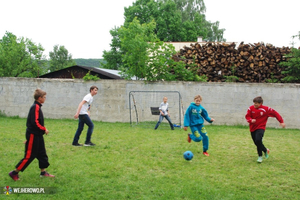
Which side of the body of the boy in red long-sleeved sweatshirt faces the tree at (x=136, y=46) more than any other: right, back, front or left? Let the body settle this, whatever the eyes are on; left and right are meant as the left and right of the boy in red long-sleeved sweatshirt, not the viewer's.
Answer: right

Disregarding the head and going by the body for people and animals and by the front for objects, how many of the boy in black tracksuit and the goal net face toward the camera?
1

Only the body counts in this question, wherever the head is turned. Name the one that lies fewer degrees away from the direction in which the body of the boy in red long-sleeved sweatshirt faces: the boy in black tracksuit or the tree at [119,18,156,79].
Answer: the boy in black tracksuit

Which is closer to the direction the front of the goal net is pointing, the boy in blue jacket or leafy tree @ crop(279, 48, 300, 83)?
the boy in blue jacket

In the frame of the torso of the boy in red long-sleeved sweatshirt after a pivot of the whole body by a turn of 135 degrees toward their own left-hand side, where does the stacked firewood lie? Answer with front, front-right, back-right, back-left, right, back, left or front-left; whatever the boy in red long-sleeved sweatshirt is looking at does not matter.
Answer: left

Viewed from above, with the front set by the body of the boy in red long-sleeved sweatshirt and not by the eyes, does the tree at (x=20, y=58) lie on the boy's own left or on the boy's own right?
on the boy's own right

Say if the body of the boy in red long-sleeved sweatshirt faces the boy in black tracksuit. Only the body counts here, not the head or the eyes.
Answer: yes

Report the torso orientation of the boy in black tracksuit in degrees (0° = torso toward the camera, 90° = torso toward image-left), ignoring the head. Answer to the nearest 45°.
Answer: approximately 270°

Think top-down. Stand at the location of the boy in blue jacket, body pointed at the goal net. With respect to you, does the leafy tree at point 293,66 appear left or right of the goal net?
right

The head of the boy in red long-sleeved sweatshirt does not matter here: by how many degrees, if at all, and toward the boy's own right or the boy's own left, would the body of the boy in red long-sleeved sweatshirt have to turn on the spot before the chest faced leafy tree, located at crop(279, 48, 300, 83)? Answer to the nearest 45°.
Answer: approximately 135° to the boy's own right

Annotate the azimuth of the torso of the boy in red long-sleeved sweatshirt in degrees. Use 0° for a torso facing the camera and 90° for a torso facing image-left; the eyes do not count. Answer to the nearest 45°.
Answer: approximately 45°

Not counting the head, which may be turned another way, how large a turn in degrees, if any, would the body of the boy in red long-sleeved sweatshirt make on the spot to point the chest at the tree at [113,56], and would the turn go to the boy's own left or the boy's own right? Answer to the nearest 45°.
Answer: approximately 90° to the boy's own right

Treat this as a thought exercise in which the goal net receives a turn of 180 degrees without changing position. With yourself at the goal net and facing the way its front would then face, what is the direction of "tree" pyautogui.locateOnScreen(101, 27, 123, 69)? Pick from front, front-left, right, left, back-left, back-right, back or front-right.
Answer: front

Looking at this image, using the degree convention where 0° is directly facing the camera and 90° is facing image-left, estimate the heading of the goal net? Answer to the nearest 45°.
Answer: approximately 0°

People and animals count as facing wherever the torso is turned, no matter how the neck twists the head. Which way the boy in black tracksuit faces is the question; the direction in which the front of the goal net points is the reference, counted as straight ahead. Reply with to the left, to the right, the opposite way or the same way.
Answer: to the left
